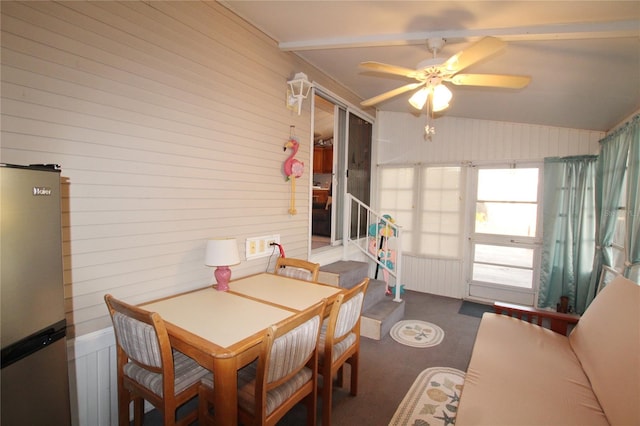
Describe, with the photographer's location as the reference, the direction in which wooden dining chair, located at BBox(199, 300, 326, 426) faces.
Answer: facing away from the viewer and to the left of the viewer

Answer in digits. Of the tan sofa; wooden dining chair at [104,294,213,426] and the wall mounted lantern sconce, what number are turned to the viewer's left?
1

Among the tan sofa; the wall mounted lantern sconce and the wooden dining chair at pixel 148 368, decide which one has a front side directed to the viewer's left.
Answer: the tan sofa

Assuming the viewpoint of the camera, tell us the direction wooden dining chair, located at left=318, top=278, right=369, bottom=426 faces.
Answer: facing away from the viewer and to the left of the viewer

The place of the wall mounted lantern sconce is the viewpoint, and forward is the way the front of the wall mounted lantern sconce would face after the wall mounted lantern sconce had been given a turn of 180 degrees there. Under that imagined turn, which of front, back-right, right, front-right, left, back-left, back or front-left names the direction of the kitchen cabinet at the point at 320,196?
front-right

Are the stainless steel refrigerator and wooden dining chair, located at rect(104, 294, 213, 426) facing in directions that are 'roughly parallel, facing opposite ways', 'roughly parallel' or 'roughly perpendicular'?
roughly perpendicular

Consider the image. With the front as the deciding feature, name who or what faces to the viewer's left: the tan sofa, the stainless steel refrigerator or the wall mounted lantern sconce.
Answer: the tan sofa

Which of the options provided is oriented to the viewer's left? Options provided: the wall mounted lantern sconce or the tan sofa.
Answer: the tan sofa

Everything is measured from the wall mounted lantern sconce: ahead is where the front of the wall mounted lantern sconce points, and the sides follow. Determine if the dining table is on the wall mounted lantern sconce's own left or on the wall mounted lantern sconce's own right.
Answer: on the wall mounted lantern sconce's own right

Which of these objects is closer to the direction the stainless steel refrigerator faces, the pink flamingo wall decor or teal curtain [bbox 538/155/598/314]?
the teal curtain

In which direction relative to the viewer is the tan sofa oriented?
to the viewer's left

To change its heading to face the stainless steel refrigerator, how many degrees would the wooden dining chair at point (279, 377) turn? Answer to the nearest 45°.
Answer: approximately 45° to its left

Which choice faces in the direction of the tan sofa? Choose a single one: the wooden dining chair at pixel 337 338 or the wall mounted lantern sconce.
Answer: the wall mounted lantern sconce

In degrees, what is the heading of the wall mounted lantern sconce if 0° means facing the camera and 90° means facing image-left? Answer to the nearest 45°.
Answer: approximately 315°

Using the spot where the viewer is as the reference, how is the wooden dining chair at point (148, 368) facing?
facing away from the viewer and to the right of the viewer

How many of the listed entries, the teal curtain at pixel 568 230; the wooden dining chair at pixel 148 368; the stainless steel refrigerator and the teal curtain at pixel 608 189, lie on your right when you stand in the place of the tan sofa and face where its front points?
2

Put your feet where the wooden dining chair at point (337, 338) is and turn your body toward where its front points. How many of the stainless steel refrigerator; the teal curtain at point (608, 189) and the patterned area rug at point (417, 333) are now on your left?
1
